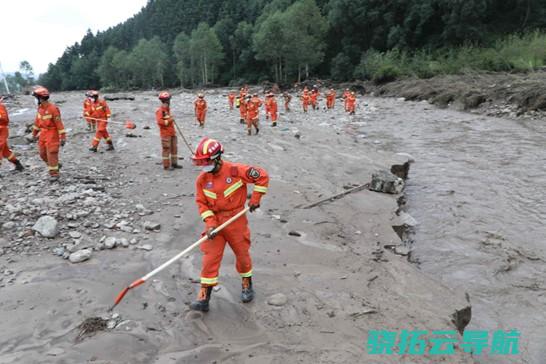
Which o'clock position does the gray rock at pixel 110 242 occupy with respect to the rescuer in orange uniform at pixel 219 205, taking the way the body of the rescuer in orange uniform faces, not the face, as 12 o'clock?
The gray rock is roughly at 3 o'clock from the rescuer in orange uniform.

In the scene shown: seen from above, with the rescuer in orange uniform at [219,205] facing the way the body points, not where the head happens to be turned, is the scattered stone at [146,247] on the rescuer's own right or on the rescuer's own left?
on the rescuer's own right

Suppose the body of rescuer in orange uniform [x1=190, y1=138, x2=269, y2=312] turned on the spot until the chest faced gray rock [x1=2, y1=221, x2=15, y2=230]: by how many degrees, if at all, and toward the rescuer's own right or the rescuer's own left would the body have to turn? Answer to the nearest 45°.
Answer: approximately 90° to the rescuer's own right

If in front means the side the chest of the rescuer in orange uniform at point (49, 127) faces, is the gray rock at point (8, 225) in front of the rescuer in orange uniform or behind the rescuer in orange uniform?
in front

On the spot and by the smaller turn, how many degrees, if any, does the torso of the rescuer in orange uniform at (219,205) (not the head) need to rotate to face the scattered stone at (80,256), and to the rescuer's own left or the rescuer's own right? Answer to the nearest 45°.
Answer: approximately 90° to the rescuer's own right

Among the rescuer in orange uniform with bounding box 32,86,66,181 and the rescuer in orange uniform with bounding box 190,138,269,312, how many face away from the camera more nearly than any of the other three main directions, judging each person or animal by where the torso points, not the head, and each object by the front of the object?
0

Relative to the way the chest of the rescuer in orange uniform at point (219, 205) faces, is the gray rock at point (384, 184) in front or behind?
behind

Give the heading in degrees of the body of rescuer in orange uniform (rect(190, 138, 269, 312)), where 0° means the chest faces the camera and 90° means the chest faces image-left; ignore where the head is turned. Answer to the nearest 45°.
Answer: approximately 45°

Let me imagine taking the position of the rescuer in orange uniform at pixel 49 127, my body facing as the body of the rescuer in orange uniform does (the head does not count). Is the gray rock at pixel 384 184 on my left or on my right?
on my left
